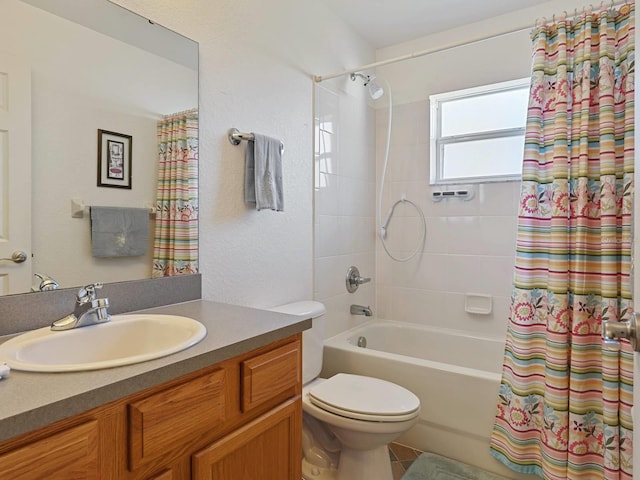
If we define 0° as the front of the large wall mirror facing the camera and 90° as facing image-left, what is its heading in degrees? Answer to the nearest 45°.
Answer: approximately 315°

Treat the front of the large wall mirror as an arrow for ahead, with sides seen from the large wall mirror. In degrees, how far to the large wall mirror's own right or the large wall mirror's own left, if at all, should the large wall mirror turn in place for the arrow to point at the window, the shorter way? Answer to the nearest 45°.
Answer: approximately 45° to the large wall mirror's own left

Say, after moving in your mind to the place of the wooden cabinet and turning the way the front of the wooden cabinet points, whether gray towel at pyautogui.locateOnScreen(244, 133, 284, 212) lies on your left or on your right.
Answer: on your left

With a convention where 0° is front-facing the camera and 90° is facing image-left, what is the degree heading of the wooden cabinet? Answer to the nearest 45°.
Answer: approximately 315°

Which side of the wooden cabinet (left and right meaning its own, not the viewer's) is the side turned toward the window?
left

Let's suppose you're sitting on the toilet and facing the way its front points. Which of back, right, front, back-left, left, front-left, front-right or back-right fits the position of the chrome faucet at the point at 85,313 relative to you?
right

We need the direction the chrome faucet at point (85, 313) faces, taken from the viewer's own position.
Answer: facing the viewer and to the right of the viewer

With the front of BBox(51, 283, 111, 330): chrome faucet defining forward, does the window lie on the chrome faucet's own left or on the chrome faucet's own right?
on the chrome faucet's own left
